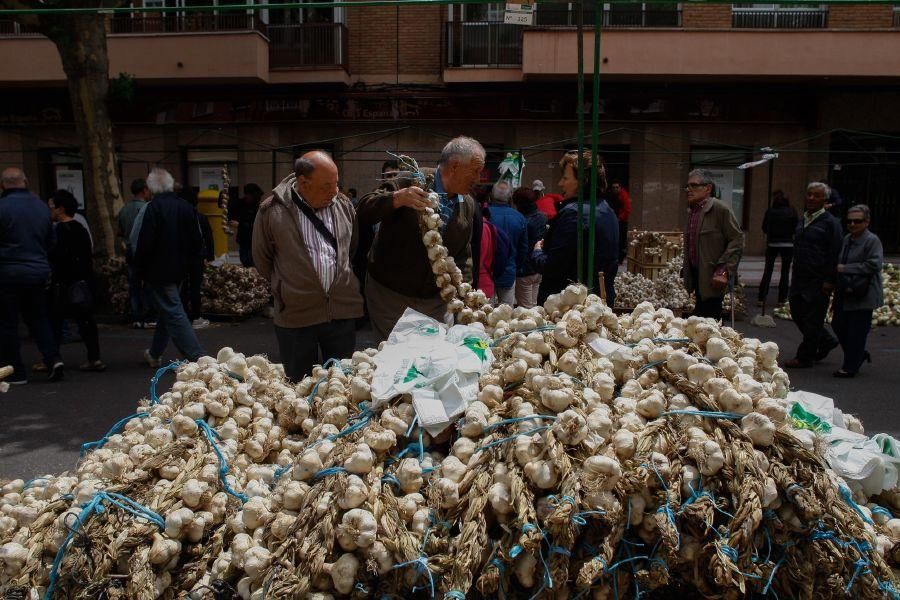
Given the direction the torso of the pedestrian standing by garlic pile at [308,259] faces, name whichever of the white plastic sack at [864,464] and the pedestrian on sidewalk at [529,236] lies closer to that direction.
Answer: the white plastic sack

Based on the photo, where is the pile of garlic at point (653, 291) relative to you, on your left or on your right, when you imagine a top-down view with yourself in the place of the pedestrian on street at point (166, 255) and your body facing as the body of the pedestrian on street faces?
on your right

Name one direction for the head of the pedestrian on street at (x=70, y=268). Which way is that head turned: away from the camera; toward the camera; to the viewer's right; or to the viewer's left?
to the viewer's left

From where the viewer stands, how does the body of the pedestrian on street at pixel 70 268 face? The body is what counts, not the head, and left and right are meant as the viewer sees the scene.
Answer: facing to the left of the viewer

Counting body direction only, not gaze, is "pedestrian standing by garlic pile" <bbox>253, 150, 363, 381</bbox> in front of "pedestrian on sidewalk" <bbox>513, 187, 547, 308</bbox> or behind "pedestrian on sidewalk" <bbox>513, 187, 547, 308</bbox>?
behind

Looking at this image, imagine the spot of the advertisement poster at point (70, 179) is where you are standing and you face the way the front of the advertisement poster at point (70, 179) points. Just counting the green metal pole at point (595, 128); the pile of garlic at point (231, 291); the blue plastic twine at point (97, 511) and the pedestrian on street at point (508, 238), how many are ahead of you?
4

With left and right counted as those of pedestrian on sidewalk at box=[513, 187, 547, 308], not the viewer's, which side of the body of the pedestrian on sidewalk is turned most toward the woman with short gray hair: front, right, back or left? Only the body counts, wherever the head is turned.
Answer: right

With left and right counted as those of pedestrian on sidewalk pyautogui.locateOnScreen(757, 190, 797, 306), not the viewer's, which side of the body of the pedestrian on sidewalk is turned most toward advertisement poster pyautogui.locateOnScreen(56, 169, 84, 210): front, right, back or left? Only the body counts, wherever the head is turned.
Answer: left

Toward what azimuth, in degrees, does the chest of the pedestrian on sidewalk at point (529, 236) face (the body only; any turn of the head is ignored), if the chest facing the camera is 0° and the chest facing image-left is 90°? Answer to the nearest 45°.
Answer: approximately 180°

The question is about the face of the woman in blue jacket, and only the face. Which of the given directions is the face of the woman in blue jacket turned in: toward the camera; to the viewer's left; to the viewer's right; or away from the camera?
to the viewer's left
